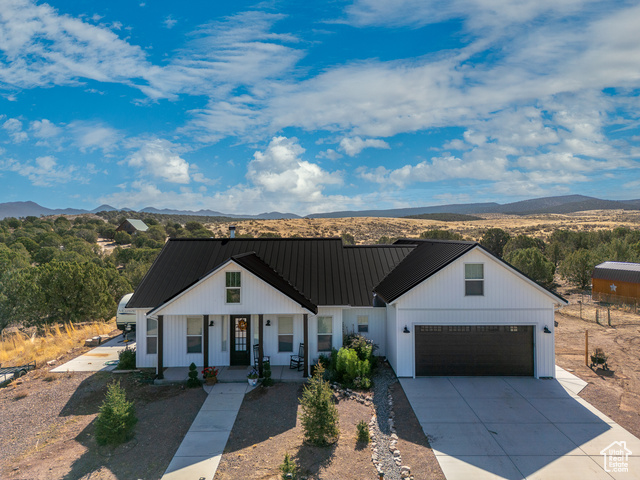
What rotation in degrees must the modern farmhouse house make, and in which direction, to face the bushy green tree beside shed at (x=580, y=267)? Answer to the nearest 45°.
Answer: approximately 135° to its left

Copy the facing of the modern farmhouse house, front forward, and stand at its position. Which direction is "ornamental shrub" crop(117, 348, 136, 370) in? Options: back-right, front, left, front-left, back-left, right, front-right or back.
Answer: right

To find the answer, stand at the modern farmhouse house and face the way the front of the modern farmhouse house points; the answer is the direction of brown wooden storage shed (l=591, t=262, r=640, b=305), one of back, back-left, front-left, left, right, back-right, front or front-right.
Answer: back-left

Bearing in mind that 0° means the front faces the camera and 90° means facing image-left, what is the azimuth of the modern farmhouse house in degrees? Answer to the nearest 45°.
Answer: approximately 0°

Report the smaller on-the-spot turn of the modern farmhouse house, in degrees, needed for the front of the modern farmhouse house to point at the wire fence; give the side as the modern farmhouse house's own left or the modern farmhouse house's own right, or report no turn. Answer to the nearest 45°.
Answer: approximately 135° to the modern farmhouse house's own left

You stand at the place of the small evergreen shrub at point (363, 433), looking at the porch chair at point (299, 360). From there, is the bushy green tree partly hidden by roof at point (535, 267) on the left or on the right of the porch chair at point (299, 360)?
right

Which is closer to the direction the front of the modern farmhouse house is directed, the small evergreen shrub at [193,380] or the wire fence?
the small evergreen shrub
